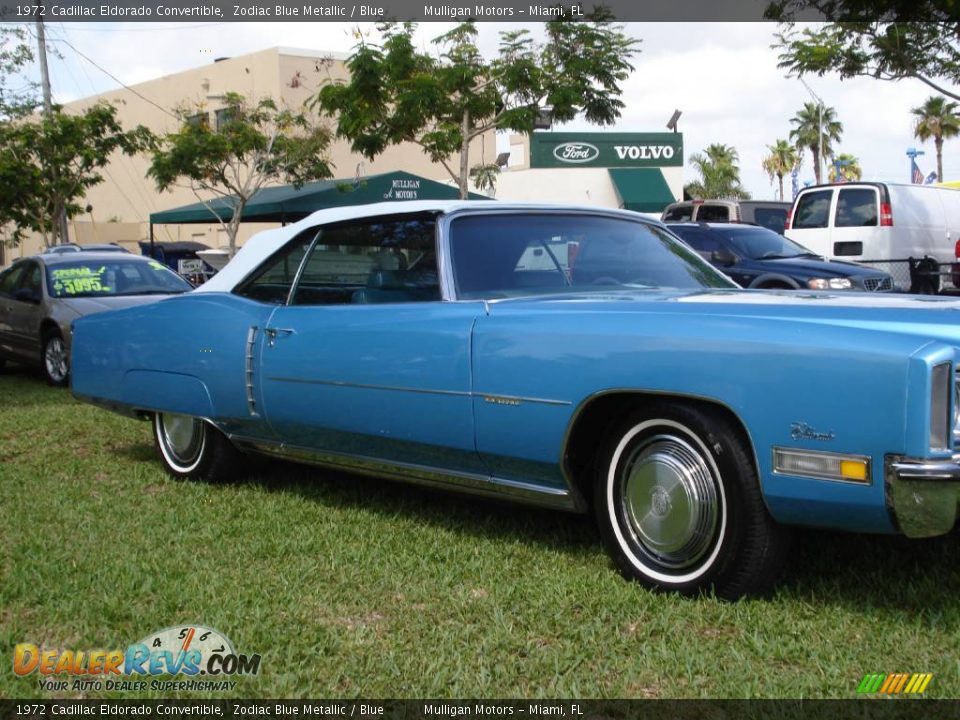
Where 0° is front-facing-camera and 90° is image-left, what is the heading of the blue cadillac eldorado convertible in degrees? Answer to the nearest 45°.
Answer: approximately 315°

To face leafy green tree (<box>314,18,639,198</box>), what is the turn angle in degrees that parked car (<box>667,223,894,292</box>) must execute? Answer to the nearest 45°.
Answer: approximately 180°

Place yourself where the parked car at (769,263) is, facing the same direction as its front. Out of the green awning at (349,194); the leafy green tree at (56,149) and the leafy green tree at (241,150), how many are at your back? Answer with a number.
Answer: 3

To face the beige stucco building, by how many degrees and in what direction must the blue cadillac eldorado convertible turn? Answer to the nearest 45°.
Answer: approximately 135° to its left

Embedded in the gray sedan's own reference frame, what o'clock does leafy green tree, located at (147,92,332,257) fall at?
The leafy green tree is roughly at 8 o'clock from the gray sedan.

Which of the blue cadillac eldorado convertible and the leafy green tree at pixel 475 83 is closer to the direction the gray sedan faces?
the blue cadillac eldorado convertible

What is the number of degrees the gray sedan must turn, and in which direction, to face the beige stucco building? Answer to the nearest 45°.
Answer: approximately 135° to its left

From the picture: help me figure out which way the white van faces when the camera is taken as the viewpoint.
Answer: facing away from the viewer and to the right of the viewer

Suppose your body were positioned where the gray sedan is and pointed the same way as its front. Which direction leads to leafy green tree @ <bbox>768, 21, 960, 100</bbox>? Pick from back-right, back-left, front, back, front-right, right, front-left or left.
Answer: front-left

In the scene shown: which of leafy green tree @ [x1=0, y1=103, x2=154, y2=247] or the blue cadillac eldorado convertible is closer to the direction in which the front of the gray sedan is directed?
the blue cadillac eldorado convertible
